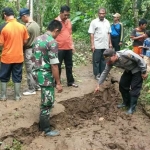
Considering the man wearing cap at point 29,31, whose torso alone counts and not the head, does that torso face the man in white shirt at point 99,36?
no

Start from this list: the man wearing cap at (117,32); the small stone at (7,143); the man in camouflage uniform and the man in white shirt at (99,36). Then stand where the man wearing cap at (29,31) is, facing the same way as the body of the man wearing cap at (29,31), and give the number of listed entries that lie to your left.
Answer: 2

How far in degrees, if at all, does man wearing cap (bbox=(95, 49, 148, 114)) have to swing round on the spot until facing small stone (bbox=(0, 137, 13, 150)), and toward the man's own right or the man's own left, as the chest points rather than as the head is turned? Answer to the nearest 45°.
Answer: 0° — they already face it

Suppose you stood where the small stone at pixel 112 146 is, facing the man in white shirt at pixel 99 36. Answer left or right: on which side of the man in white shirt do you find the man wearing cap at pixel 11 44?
left

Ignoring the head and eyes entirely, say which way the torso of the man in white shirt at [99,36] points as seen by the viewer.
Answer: toward the camera

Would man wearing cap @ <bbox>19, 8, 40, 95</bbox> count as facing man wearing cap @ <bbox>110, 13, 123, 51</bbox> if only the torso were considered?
no

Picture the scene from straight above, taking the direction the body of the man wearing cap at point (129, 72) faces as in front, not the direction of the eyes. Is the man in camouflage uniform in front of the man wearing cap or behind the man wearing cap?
in front

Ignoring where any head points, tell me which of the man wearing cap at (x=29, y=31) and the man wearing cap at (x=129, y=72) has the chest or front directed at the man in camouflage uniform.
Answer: the man wearing cap at (x=129, y=72)

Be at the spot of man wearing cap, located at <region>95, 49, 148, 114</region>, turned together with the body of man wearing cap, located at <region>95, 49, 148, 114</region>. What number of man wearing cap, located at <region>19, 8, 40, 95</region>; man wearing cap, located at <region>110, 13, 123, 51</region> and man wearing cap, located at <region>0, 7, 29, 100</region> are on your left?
0

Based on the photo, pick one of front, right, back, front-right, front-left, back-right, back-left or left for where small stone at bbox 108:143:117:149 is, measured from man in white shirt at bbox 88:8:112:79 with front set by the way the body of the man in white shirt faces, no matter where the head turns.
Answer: front

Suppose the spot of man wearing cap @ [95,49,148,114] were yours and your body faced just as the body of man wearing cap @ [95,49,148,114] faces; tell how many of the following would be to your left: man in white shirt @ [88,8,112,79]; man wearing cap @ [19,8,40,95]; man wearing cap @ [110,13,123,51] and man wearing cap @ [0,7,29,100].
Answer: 0

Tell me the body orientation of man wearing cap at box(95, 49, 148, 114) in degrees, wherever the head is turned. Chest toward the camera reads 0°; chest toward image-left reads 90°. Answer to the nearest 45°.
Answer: approximately 45°
